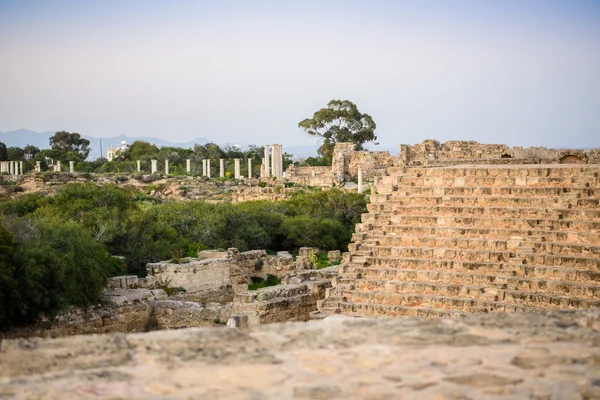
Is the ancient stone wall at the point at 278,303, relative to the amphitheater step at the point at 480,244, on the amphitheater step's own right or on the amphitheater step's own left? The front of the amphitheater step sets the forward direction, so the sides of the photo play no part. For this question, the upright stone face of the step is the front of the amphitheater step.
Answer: on the amphitheater step's own right

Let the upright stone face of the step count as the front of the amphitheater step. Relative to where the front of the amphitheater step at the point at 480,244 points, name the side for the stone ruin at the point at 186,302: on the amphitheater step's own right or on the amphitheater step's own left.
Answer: on the amphitheater step's own right

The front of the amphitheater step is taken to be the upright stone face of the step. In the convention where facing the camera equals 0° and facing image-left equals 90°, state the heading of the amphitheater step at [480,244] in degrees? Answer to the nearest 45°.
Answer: approximately 0°

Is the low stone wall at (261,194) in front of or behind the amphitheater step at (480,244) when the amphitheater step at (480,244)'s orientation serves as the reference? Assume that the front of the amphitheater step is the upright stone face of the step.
behind

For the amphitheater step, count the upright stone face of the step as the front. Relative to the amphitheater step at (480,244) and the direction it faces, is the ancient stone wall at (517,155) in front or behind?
behind
